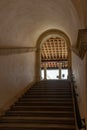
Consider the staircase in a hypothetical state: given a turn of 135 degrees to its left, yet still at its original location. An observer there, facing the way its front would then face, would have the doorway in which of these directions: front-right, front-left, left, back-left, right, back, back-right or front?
front-left

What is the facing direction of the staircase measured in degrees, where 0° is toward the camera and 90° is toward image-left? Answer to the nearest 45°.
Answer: approximately 0°
